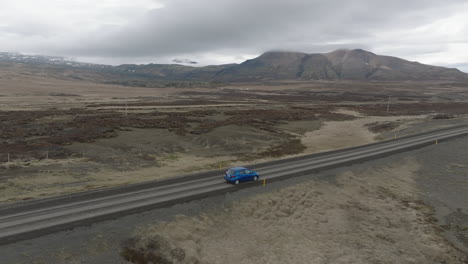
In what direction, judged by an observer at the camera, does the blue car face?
facing away from the viewer and to the right of the viewer
